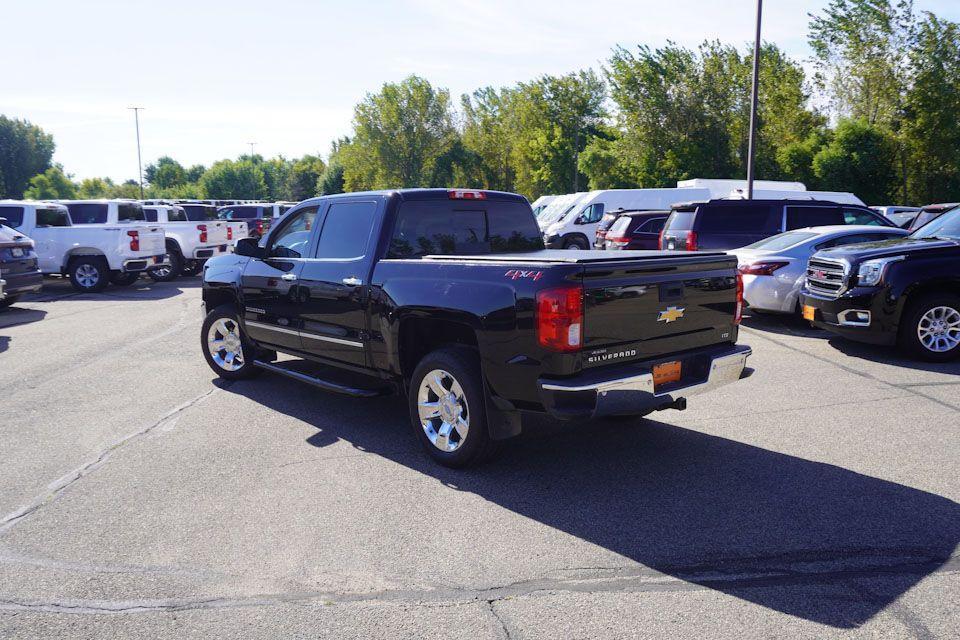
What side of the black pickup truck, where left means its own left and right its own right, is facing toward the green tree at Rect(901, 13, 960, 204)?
right

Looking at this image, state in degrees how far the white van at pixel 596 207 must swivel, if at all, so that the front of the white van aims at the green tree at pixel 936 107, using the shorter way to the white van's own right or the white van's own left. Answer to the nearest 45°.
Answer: approximately 180°

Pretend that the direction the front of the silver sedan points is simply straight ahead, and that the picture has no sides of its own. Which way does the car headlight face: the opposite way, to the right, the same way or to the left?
the opposite way

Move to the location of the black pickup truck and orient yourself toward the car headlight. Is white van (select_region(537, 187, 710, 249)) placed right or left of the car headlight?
left

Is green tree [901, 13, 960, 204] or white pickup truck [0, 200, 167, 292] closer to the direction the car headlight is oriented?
the white pickup truck

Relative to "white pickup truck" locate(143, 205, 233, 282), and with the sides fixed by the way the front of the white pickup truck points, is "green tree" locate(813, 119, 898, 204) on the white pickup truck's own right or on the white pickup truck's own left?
on the white pickup truck's own right

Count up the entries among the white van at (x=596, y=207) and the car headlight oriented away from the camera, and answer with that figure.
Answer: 0

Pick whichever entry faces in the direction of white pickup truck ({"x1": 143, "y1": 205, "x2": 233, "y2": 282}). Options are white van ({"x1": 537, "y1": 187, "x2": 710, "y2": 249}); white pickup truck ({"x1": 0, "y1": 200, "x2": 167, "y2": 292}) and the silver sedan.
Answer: the white van

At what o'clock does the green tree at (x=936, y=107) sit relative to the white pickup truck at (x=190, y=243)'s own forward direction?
The green tree is roughly at 4 o'clock from the white pickup truck.

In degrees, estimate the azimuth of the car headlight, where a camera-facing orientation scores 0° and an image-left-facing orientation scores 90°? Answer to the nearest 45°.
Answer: approximately 45°

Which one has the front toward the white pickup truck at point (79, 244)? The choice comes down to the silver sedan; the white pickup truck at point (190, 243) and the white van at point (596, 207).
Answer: the white van

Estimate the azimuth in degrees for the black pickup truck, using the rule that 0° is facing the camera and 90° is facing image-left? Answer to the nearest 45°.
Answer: approximately 135°

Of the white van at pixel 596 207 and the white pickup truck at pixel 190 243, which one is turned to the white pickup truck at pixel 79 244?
the white van
